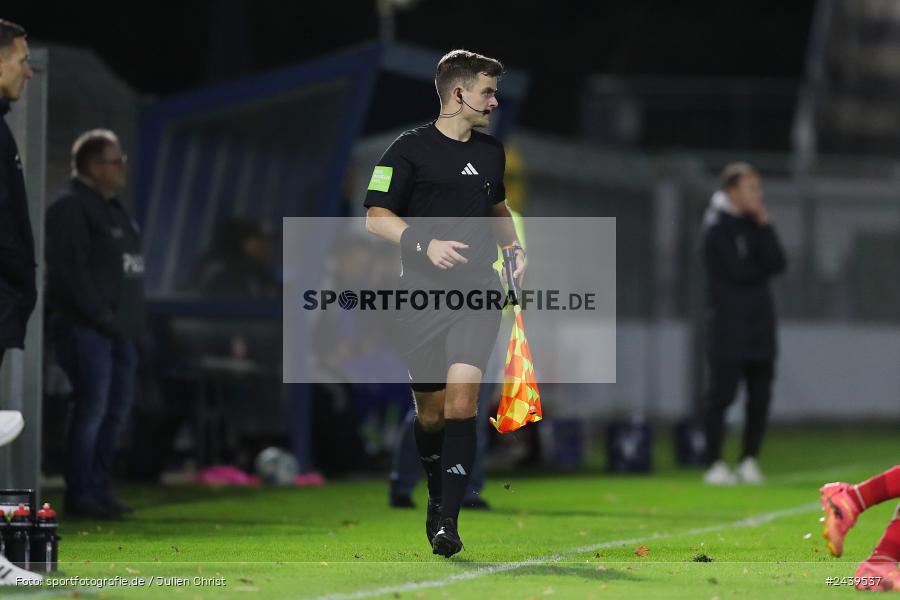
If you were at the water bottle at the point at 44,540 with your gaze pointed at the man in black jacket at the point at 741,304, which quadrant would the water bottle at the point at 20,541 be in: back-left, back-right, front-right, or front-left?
back-left

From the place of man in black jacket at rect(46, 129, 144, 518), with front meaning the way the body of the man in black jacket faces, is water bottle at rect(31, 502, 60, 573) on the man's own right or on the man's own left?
on the man's own right

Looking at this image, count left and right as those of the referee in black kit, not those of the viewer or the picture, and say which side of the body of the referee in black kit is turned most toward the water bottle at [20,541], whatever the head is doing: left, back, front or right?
right

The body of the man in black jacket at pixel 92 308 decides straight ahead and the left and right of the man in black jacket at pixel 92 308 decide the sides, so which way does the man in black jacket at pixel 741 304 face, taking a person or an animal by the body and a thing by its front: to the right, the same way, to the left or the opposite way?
to the right

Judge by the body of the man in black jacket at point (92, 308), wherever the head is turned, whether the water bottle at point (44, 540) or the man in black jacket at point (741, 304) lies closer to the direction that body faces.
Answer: the man in black jacket

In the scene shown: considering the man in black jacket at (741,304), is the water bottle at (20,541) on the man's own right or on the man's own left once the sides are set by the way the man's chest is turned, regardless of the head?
on the man's own right

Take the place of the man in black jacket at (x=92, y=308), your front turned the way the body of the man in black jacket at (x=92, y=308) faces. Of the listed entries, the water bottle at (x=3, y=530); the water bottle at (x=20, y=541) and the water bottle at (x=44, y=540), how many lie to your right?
3

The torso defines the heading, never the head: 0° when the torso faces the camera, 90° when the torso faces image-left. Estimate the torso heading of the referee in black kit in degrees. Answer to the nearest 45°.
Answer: approximately 315°

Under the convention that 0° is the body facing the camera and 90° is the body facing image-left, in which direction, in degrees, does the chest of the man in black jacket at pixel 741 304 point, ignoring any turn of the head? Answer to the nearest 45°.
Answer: approximately 315°

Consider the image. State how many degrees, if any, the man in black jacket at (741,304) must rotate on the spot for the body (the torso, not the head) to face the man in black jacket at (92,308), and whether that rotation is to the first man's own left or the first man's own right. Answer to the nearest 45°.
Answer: approximately 90° to the first man's own right

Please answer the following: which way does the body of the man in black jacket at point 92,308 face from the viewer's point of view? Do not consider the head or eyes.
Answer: to the viewer's right
